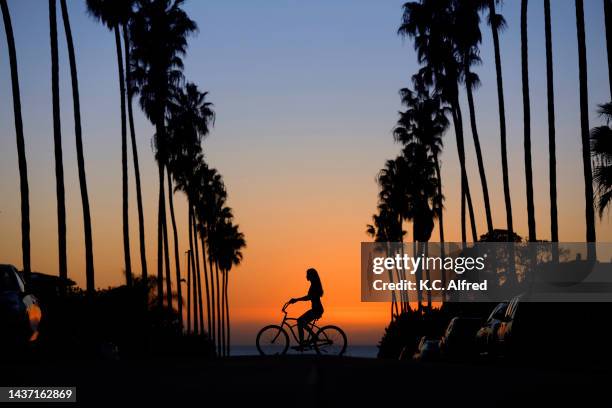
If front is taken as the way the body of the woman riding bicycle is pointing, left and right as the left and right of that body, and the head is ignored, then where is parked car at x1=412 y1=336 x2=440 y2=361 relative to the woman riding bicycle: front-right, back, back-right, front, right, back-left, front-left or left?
back-right

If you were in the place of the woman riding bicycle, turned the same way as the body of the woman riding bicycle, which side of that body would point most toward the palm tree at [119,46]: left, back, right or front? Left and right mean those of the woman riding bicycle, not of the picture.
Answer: right

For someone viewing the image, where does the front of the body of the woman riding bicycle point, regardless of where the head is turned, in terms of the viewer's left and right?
facing to the left of the viewer

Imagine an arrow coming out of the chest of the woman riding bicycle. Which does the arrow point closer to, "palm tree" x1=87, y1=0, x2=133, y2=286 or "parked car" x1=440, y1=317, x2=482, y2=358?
the palm tree

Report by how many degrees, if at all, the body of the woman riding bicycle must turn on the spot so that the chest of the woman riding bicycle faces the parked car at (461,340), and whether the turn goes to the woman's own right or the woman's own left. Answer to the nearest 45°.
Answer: approximately 135° to the woman's own right

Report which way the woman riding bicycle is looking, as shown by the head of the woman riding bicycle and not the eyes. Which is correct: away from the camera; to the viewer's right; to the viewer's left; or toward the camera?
to the viewer's left
